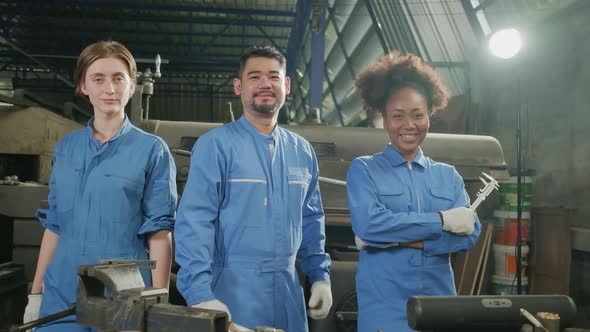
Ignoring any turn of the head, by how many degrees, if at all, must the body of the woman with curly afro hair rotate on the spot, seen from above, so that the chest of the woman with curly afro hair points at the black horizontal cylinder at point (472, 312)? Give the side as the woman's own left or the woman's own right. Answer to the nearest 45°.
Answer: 0° — they already face it

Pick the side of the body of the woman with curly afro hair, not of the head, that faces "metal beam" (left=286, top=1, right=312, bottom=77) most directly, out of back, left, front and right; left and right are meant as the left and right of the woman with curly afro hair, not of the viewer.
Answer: back

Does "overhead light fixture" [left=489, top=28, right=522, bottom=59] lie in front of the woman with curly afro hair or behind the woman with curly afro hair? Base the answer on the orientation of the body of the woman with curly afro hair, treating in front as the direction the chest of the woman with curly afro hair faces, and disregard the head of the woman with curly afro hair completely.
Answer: behind

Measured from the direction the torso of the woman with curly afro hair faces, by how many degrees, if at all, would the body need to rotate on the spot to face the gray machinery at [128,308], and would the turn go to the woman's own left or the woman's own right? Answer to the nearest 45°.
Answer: approximately 45° to the woman's own right

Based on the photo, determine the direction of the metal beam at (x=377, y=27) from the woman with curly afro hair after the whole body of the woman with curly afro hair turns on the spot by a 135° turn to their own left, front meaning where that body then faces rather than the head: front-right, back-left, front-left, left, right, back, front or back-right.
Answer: front-left

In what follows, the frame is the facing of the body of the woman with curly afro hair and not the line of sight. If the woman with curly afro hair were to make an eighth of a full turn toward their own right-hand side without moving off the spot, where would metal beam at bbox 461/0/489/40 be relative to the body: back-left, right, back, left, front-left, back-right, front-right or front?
back-right

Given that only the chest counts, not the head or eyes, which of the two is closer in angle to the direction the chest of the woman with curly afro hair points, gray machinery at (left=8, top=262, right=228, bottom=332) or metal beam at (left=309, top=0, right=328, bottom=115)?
the gray machinery

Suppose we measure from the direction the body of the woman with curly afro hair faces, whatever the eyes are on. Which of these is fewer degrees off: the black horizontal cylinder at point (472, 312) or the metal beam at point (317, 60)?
the black horizontal cylinder

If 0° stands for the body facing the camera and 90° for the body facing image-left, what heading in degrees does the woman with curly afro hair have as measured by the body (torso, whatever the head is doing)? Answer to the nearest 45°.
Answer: approximately 0°
